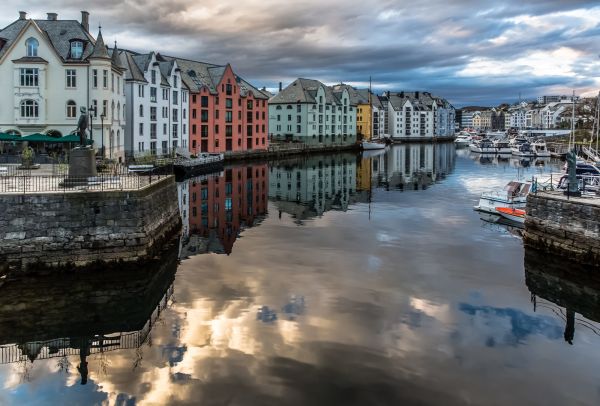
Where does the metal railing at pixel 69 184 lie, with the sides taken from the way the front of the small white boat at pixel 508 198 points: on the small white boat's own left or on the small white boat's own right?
on the small white boat's own left

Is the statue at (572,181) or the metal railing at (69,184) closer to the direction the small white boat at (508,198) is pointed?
the metal railing

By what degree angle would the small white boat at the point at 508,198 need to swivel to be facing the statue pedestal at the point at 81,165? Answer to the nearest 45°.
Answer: approximately 45° to its left

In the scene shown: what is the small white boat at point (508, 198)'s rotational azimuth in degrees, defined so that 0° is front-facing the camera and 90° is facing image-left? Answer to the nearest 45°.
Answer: approximately 90°

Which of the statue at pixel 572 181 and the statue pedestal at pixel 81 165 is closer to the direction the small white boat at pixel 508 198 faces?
the statue pedestal

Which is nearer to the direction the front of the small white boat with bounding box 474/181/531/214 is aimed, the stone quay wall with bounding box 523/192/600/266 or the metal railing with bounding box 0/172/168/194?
the metal railing

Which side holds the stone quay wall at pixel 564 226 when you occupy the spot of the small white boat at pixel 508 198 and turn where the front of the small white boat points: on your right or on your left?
on your left

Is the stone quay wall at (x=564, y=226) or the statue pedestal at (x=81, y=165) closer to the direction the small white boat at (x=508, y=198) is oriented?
the statue pedestal
